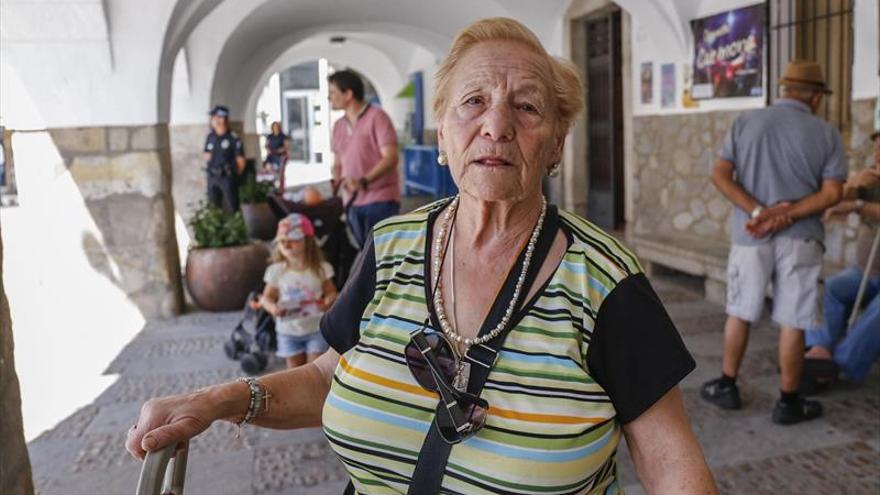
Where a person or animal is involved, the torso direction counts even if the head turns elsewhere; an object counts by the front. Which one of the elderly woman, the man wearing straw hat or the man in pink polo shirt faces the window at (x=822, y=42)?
the man wearing straw hat

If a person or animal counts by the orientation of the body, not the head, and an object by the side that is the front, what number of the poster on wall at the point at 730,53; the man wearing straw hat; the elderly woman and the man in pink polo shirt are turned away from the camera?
1

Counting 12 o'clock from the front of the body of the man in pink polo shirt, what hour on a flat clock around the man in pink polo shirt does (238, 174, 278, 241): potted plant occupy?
The potted plant is roughly at 4 o'clock from the man in pink polo shirt.

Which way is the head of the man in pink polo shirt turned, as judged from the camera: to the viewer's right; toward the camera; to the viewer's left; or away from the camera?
to the viewer's left

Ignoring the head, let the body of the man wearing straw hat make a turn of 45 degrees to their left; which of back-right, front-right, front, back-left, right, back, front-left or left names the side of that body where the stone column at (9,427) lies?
left

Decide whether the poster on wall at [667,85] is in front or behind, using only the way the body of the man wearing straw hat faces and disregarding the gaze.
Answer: in front

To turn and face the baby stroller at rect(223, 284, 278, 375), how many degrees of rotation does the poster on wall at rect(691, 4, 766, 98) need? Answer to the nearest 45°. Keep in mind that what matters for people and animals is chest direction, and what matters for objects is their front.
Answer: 0° — it already faces it

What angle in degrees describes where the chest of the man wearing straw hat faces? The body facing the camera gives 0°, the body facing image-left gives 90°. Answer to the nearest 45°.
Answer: approximately 180°

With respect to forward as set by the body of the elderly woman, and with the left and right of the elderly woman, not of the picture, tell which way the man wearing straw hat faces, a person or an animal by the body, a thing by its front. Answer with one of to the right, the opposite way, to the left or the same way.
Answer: the opposite way
